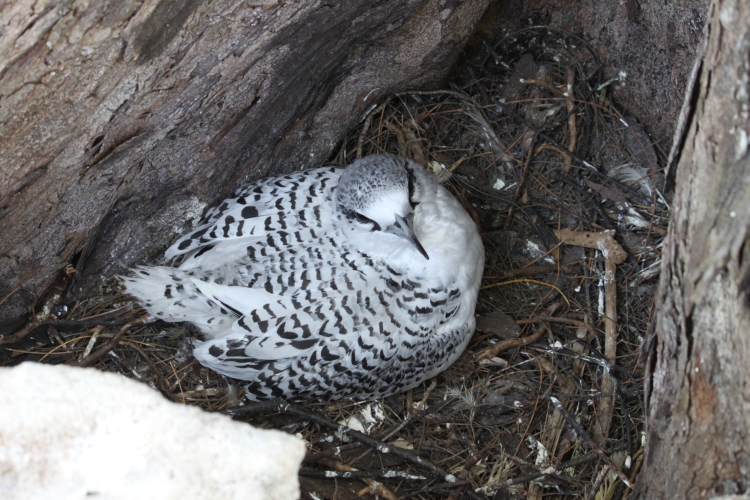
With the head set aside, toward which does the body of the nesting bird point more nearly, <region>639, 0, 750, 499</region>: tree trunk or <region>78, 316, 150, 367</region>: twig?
the tree trunk

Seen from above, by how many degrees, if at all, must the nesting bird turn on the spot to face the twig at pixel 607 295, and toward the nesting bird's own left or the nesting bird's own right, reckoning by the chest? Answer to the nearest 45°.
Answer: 0° — it already faces it

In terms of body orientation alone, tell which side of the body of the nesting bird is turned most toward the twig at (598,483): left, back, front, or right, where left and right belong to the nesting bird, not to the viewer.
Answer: right

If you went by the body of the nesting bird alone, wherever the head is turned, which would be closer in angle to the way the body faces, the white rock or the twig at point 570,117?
the twig

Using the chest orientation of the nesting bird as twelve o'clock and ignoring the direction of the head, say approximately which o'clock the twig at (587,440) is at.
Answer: The twig is roughly at 2 o'clock from the nesting bird.

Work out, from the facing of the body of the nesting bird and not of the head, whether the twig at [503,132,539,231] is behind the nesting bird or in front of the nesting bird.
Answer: in front

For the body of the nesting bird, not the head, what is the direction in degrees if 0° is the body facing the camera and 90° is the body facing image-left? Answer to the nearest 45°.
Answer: approximately 270°

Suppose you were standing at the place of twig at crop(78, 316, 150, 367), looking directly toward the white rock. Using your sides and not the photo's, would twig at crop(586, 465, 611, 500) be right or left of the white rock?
left

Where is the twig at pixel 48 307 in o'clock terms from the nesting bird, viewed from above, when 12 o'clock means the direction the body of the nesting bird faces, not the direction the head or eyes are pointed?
The twig is roughly at 7 o'clock from the nesting bird.
